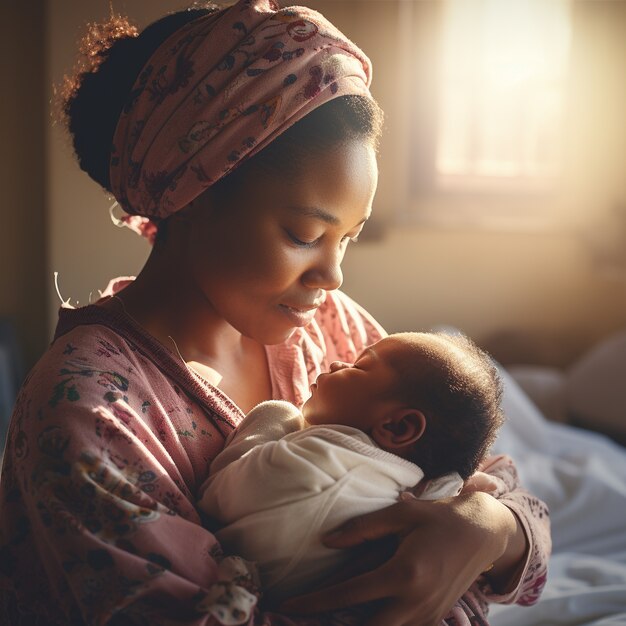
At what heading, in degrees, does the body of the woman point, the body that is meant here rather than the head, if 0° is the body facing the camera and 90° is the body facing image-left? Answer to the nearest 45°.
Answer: approximately 315°

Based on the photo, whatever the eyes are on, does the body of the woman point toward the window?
no

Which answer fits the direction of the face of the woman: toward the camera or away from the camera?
toward the camera
